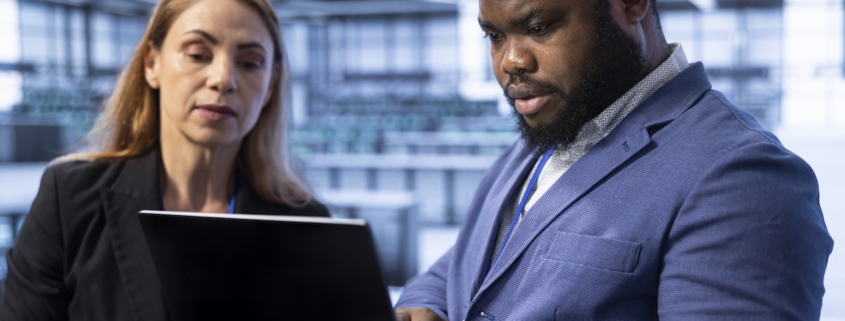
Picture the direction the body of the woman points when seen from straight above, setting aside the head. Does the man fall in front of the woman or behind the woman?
in front

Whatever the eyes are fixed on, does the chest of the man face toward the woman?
no

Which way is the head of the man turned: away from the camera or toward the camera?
toward the camera

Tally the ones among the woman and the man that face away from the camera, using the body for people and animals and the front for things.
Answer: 0

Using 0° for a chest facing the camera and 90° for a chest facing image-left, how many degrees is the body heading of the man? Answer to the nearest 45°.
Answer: approximately 45°

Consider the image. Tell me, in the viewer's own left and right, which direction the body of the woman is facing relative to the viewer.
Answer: facing the viewer and to the right of the viewer
